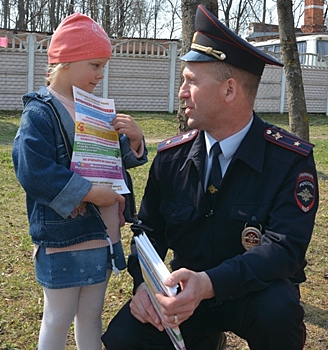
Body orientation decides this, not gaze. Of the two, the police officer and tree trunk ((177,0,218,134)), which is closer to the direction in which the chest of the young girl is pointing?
the police officer

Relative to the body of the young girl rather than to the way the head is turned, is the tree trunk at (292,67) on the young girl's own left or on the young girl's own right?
on the young girl's own left

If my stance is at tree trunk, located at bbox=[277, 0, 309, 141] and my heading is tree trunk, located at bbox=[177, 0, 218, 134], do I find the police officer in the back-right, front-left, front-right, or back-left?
front-left

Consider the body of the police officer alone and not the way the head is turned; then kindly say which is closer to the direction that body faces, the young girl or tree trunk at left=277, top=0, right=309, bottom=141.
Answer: the young girl

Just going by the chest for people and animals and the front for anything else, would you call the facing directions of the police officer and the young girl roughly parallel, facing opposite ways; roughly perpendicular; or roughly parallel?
roughly perpendicular

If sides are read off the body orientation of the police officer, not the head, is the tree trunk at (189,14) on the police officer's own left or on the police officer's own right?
on the police officer's own right

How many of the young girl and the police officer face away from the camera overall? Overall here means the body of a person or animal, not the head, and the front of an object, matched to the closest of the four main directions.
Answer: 0

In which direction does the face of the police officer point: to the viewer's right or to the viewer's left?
to the viewer's left

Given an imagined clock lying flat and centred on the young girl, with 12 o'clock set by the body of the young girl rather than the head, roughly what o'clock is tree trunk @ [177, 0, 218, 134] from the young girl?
The tree trunk is roughly at 8 o'clock from the young girl.

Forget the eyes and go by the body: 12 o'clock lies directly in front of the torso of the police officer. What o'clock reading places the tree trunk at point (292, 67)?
The tree trunk is roughly at 5 o'clock from the police officer.

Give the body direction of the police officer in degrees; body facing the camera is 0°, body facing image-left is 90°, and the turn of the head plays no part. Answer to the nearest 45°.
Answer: approximately 45°

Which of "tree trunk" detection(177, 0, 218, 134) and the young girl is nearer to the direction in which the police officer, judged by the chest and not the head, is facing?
the young girl

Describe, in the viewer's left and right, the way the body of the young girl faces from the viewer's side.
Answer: facing the viewer and to the right of the viewer

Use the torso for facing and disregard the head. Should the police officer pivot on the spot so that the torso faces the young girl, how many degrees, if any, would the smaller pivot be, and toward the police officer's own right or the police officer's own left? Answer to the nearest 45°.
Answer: approximately 45° to the police officer's own right
